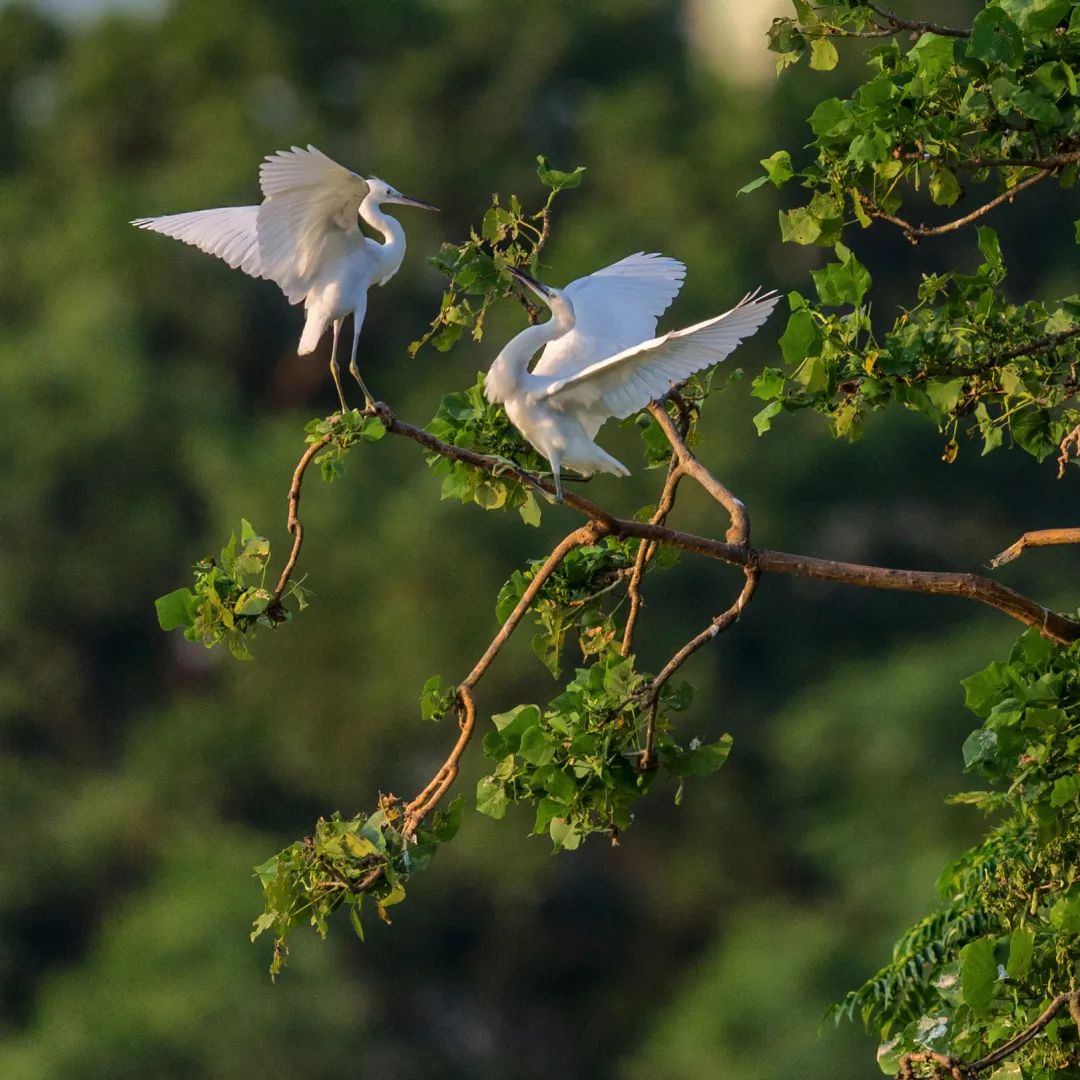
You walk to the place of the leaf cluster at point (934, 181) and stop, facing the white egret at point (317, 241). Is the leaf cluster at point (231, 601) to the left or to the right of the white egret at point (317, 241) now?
left

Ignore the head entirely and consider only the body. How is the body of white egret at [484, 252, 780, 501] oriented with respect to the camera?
to the viewer's left
